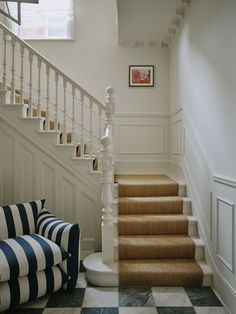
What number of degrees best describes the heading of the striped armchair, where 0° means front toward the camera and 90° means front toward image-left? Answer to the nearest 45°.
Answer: approximately 315°

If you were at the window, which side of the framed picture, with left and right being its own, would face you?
right

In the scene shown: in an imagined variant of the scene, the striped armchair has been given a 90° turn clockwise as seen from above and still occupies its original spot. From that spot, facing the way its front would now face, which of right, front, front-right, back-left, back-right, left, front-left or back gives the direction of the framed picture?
back

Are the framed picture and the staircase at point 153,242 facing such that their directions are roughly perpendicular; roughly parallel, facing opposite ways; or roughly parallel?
roughly parallel

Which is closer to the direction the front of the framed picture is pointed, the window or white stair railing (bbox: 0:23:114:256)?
the white stair railing

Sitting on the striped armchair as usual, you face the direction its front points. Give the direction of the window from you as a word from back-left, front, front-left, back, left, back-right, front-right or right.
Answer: back-left

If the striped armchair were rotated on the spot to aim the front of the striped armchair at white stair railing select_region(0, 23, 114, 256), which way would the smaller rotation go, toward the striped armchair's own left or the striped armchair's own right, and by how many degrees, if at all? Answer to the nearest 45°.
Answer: approximately 135° to the striped armchair's own left

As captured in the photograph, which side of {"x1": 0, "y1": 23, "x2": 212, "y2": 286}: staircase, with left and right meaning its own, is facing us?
front

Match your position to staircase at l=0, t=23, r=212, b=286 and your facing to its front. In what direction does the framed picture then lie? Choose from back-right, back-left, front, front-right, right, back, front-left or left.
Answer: back

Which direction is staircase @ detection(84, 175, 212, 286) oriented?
toward the camera

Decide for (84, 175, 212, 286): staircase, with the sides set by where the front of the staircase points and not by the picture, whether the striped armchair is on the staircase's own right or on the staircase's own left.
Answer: on the staircase's own right

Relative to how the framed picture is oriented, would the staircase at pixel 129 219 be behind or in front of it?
in front

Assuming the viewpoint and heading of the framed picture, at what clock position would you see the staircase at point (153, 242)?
The staircase is roughly at 12 o'clock from the framed picture.
